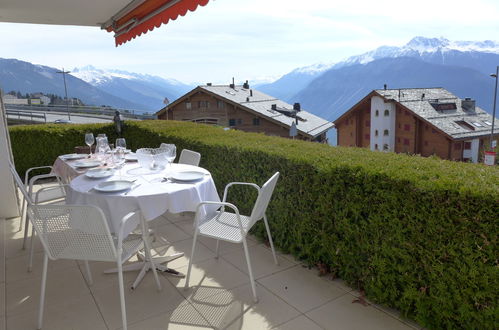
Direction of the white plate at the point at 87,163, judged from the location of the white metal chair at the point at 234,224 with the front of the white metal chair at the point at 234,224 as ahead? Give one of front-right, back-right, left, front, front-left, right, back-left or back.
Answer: front-right

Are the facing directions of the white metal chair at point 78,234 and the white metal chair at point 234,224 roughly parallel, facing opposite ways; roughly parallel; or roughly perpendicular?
roughly perpendicular

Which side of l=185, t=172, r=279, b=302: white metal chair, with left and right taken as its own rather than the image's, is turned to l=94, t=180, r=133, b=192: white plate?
front

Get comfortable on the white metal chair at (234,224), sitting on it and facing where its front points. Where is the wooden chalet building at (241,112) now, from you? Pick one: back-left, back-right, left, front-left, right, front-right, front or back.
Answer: right

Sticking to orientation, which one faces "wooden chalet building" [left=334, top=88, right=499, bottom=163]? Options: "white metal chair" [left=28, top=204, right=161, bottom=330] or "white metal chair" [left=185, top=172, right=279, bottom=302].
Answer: "white metal chair" [left=28, top=204, right=161, bottom=330]

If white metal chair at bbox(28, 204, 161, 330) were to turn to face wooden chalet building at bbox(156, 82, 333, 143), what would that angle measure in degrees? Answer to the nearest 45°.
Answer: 0° — it already faces it

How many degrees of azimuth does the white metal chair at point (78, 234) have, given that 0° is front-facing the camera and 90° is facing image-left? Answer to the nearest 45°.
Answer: approximately 225°

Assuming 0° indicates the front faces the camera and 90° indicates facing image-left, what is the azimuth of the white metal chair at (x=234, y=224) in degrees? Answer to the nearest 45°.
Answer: approximately 90°

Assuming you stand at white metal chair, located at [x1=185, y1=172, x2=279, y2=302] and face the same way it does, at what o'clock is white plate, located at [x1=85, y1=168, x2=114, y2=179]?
The white plate is roughly at 1 o'clock from the white metal chair.

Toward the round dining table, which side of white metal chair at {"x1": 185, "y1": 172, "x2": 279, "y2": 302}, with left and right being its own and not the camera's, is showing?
front

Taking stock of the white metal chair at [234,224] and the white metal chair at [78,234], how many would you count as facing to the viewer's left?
1

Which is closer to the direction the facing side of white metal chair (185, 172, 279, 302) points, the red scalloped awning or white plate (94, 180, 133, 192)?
the white plate

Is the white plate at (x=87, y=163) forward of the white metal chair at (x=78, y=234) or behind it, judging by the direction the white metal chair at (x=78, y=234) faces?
forward

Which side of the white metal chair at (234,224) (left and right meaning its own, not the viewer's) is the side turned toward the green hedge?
back
